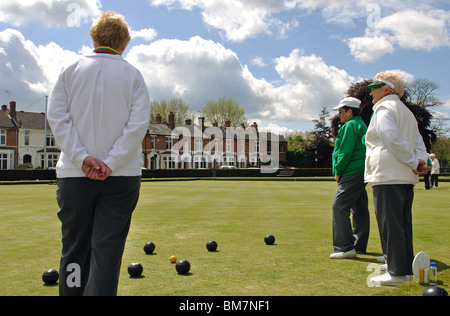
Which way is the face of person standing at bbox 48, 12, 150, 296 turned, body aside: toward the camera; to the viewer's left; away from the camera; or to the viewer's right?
away from the camera

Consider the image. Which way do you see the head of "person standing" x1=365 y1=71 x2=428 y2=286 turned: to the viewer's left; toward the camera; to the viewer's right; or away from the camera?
to the viewer's left

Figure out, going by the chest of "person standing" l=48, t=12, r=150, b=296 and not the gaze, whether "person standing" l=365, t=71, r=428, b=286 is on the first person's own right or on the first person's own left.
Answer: on the first person's own right

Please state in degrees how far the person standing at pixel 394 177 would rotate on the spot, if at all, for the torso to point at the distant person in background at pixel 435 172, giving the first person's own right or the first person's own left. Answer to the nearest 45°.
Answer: approximately 90° to the first person's own right

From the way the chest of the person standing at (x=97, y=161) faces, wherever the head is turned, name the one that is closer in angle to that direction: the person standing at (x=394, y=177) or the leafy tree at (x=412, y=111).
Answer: the leafy tree

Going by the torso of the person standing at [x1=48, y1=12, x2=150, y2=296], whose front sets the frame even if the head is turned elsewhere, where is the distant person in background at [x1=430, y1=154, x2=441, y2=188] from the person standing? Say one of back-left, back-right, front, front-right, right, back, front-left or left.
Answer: front-right

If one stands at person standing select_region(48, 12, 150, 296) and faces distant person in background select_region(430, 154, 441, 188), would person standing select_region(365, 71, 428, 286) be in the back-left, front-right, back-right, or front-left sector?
front-right

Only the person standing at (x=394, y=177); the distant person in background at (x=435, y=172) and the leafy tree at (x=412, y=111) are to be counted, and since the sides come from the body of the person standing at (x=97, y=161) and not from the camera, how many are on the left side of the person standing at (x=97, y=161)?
0

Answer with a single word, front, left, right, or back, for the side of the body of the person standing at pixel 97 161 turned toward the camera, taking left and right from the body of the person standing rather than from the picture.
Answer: back
